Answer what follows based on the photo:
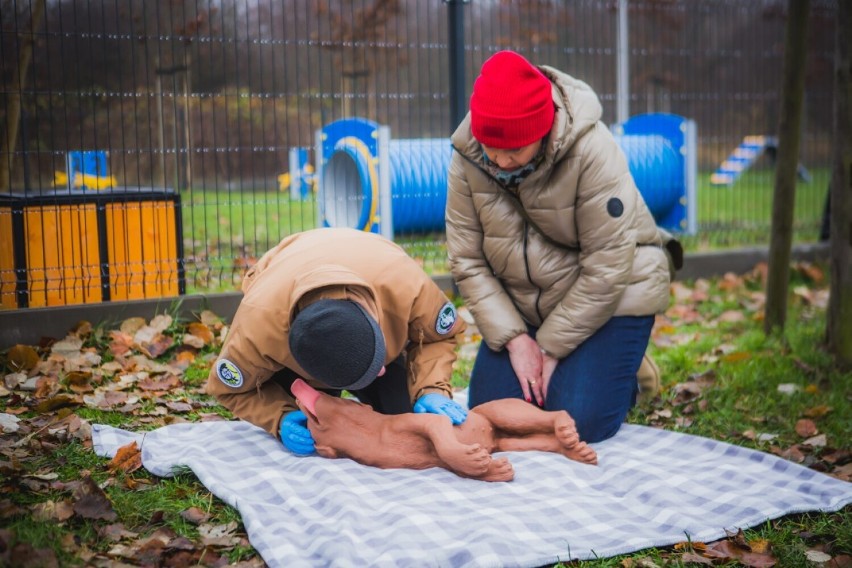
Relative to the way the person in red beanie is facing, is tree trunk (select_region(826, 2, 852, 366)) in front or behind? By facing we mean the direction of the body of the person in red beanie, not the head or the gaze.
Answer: behind

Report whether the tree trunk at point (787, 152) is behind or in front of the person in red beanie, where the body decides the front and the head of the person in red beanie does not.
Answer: behind

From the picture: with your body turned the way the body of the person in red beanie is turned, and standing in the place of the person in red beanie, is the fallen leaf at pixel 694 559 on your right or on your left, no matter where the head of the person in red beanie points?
on your left

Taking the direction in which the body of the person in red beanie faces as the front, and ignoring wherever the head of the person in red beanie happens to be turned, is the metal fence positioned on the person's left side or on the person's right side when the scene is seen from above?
on the person's right side

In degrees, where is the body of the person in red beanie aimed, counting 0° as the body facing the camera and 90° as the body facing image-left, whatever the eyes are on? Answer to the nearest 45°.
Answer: approximately 45°

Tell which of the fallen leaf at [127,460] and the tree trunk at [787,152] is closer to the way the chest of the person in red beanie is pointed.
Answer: the fallen leaf

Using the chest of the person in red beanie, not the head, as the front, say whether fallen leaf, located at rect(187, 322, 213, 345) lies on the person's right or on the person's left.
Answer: on the person's right

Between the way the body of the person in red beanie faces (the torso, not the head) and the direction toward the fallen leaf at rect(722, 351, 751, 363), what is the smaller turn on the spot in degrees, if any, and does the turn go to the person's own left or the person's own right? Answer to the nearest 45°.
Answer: approximately 180°

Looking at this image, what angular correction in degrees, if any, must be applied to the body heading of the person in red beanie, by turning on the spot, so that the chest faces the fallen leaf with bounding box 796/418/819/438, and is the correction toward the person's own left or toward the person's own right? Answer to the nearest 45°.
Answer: approximately 135° to the person's own left
